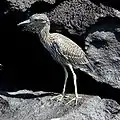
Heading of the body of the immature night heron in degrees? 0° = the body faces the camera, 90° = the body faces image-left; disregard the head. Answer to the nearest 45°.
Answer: approximately 90°

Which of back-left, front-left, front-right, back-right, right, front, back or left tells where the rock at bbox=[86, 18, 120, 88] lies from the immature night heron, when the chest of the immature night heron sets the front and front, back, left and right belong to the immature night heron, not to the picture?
back
